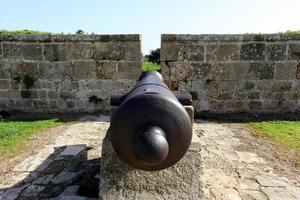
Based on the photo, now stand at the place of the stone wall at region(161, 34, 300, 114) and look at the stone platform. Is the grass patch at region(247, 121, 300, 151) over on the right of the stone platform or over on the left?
left

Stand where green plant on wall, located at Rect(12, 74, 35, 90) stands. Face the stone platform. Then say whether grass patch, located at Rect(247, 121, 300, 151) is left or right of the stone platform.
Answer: left

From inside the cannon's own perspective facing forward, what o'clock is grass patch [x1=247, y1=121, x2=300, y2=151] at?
The grass patch is roughly at 1 o'clock from the cannon.

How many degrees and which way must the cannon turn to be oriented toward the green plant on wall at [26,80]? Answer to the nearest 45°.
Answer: approximately 45° to its left

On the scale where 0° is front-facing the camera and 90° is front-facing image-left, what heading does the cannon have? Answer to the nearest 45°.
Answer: approximately 180°

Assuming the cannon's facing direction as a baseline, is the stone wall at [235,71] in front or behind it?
in front
